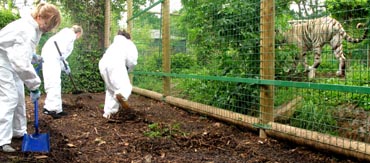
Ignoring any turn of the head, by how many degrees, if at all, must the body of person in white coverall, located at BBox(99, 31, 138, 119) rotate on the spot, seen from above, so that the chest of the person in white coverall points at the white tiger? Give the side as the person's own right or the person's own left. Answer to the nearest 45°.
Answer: approximately 90° to the person's own right

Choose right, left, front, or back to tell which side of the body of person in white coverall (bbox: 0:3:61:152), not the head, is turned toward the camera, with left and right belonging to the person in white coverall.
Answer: right

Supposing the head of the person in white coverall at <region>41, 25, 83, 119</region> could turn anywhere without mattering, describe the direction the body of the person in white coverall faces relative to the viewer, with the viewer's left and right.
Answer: facing to the right of the viewer

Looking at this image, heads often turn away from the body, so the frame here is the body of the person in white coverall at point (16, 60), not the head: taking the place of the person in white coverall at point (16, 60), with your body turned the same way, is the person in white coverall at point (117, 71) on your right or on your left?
on your left
